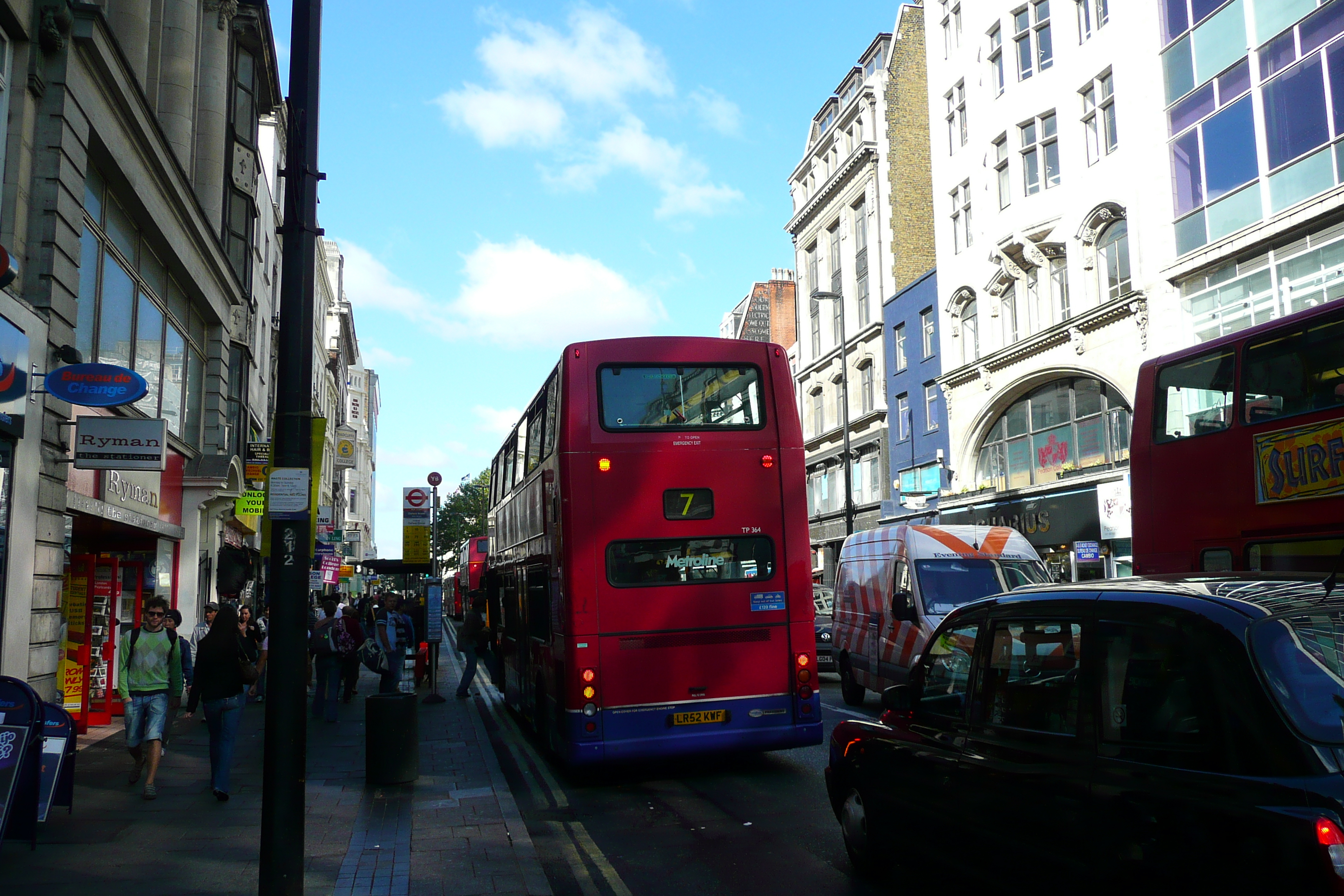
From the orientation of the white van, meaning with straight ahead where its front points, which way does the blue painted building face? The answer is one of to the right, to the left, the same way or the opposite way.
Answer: to the right

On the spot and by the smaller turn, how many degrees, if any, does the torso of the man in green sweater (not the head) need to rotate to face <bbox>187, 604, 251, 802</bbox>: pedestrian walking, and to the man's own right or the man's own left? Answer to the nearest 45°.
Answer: approximately 45° to the man's own left

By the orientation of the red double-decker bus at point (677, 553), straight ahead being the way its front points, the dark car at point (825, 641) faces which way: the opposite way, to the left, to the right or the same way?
the opposite way

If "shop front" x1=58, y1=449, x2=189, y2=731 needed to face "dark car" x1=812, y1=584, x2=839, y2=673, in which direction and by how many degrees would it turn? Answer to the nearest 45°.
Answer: approximately 45° to its left

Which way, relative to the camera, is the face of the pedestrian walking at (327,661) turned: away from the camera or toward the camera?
away from the camera

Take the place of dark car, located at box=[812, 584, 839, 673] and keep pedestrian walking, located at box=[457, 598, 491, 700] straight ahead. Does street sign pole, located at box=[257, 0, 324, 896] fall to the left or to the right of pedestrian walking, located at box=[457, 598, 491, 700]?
left

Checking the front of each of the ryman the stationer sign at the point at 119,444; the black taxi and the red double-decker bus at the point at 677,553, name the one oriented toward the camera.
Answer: the ryman the stationer sign

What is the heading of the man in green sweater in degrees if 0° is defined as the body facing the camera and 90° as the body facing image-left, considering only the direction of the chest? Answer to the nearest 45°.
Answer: approximately 0°

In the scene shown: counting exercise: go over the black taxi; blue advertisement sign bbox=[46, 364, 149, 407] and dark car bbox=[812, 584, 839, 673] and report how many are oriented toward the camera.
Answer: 2

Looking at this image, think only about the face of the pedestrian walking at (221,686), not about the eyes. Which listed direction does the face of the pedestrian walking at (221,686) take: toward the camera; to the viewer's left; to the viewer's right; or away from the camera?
away from the camera

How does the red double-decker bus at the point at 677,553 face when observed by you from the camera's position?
facing away from the viewer

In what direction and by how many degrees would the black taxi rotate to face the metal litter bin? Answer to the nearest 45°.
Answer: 0° — it already faces it

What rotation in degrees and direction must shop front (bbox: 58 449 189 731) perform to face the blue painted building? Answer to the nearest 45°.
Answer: approximately 90° to its left

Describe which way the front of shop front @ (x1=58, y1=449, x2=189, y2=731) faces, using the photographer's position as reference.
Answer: facing the viewer and to the right of the viewer

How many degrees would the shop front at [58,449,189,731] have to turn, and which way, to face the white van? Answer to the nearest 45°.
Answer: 0° — it already faces it

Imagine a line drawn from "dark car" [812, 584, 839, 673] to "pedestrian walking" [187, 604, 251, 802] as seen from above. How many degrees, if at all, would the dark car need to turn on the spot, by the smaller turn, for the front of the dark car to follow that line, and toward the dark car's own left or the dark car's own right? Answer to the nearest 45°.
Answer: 0° — it already faces them

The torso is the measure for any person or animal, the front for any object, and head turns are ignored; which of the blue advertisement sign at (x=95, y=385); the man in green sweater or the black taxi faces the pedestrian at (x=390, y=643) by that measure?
the black taxi
